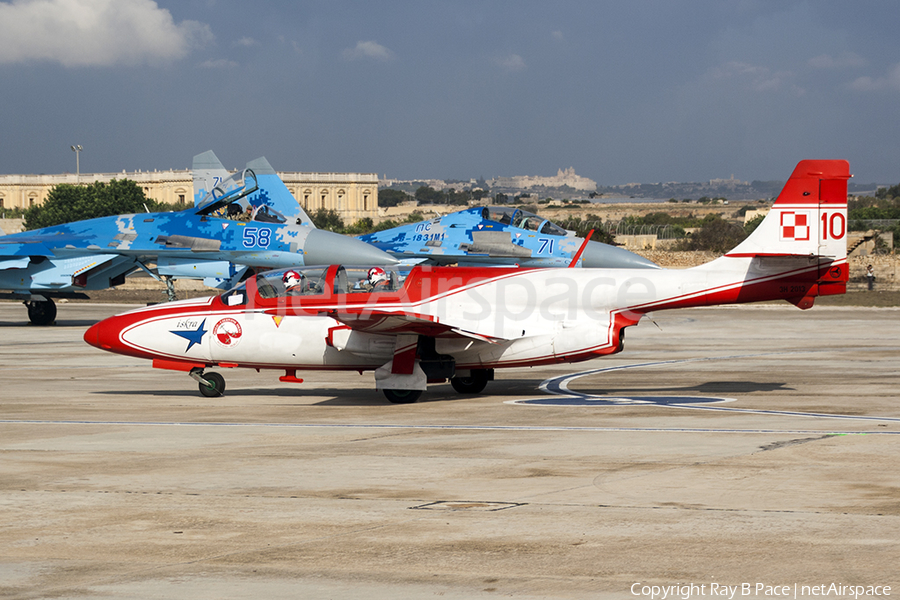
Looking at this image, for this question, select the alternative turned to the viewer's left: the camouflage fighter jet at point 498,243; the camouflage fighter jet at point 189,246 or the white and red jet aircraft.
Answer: the white and red jet aircraft

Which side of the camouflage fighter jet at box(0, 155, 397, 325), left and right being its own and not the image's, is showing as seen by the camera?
right

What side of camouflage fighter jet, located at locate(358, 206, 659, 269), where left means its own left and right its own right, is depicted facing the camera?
right

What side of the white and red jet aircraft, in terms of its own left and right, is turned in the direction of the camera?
left

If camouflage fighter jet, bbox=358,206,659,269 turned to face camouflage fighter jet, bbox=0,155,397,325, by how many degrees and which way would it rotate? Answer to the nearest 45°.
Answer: approximately 180°

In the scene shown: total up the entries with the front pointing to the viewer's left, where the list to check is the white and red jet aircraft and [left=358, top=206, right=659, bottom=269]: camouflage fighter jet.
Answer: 1

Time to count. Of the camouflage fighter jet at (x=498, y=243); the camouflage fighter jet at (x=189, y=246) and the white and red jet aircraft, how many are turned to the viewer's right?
2

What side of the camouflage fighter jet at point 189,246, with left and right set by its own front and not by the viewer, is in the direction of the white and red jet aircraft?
right

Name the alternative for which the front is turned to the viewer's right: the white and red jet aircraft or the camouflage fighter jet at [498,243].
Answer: the camouflage fighter jet

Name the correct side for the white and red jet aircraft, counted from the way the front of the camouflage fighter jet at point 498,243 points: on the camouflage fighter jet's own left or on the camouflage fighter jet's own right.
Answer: on the camouflage fighter jet's own right

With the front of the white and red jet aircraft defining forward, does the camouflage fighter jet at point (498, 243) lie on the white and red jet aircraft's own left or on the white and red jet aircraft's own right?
on the white and red jet aircraft's own right
